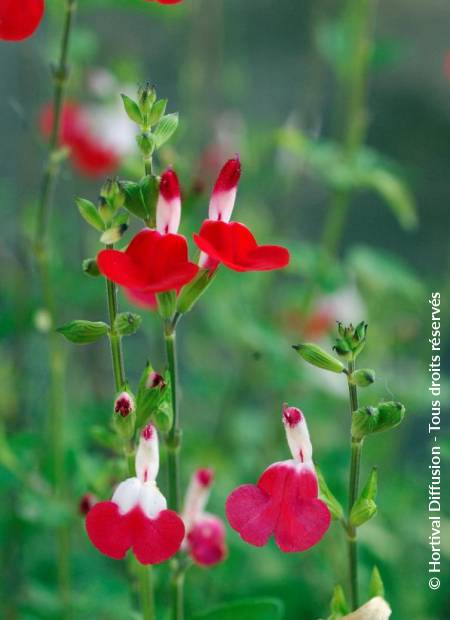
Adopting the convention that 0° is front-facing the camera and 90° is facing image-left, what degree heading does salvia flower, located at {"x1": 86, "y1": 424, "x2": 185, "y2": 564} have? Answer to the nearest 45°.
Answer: approximately 0°

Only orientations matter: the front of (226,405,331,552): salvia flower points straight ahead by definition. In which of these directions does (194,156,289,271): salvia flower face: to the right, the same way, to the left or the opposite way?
to the left

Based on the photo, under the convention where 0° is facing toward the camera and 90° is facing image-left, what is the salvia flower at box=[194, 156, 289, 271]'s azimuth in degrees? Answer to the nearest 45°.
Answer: approximately 315°

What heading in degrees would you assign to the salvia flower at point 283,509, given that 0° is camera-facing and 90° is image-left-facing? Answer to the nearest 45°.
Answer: approximately 45°

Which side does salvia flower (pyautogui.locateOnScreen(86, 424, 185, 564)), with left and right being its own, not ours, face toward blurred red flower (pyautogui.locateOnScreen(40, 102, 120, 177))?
back
